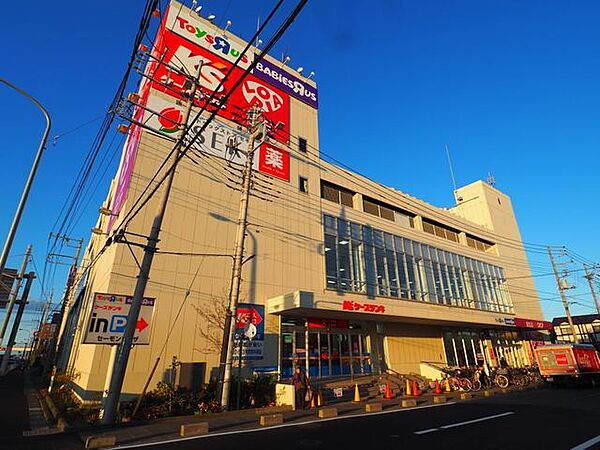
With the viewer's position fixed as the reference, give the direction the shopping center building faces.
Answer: facing the viewer and to the right of the viewer

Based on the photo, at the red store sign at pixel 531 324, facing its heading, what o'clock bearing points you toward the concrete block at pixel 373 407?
The concrete block is roughly at 2 o'clock from the red store sign.

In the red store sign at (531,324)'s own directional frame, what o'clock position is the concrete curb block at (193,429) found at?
The concrete curb block is roughly at 2 o'clock from the red store sign.

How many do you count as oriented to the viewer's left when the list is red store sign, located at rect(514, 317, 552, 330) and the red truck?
0

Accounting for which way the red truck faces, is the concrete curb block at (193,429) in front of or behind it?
behind

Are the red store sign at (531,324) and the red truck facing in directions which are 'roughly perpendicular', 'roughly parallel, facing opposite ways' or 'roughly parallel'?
roughly perpendicular

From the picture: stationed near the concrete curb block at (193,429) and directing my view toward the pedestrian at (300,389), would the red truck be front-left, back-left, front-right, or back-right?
front-right

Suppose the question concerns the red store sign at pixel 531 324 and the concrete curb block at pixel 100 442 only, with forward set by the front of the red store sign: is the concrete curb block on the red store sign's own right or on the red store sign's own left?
on the red store sign's own right

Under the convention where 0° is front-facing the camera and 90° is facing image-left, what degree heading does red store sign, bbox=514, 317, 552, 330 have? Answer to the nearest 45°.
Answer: approximately 315°

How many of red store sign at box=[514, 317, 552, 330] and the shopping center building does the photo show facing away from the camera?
0

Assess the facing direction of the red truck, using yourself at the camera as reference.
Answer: facing away from the viewer and to the right of the viewer

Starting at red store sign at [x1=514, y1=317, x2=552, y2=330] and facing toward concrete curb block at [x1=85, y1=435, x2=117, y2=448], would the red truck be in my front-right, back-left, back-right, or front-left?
front-left

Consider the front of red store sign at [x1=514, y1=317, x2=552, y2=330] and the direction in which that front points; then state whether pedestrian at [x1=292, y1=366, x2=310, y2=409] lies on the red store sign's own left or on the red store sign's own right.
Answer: on the red store sign's own right
